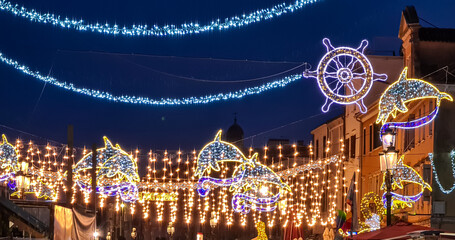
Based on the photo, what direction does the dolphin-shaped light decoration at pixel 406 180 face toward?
to the viewer's left

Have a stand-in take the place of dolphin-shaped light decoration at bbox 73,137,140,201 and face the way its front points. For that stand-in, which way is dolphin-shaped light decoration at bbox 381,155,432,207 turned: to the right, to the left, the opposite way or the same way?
the opposite way

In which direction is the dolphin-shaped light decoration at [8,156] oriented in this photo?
to the viewer's right

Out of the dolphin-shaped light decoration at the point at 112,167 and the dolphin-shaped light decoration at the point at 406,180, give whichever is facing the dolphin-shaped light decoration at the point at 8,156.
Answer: the dolphin-shaped light decoration at the point at 406,180
